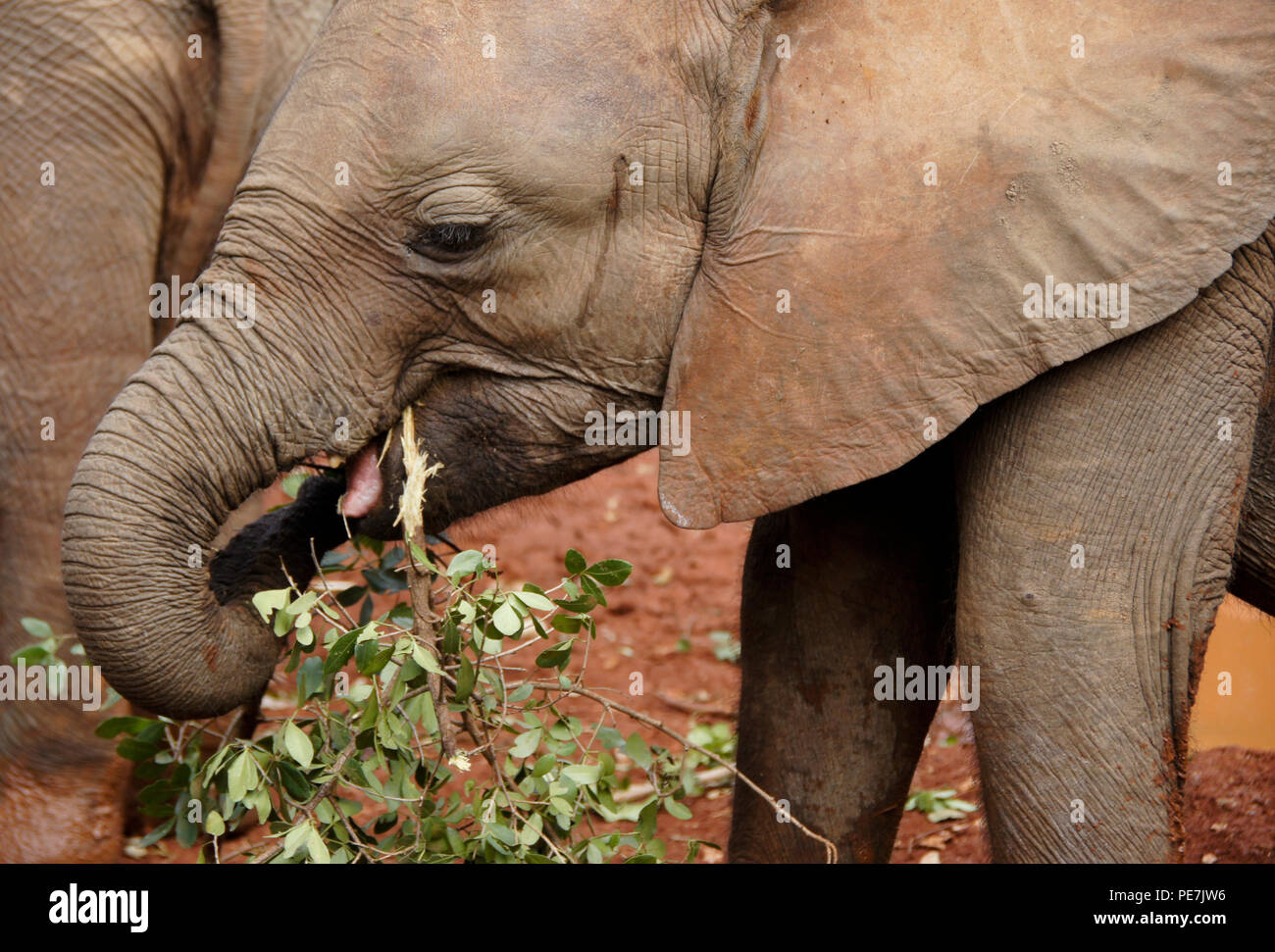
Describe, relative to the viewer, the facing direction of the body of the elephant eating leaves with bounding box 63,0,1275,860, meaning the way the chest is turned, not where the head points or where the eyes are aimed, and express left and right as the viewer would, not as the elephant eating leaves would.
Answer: facing to the left of the viewer
